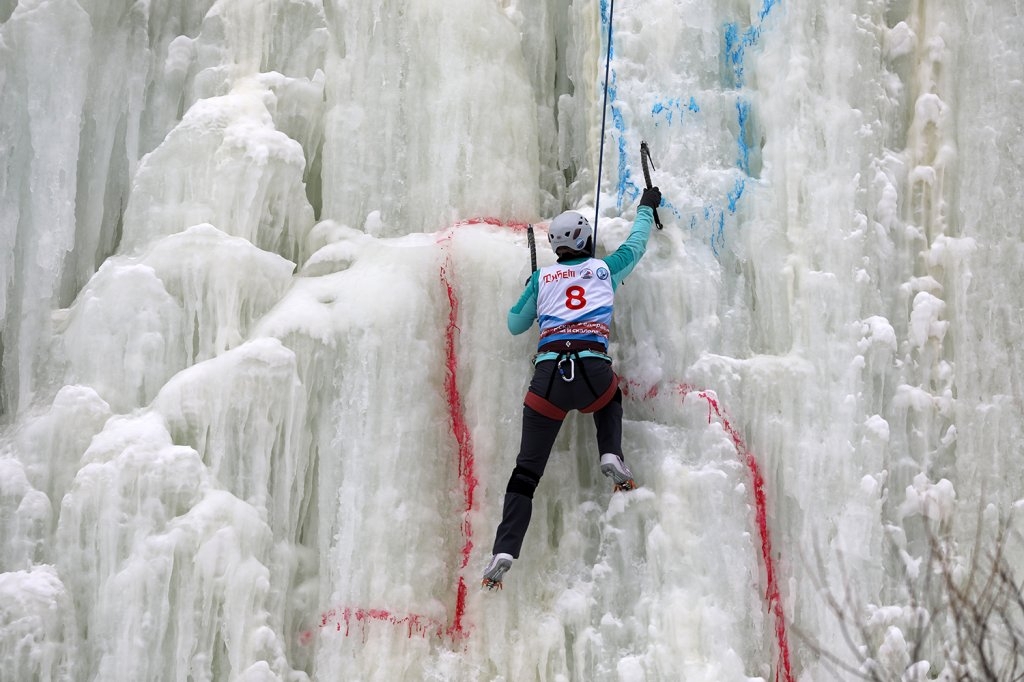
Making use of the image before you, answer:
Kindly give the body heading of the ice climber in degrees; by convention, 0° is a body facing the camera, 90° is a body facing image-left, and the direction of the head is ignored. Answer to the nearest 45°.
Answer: approximately 180°
